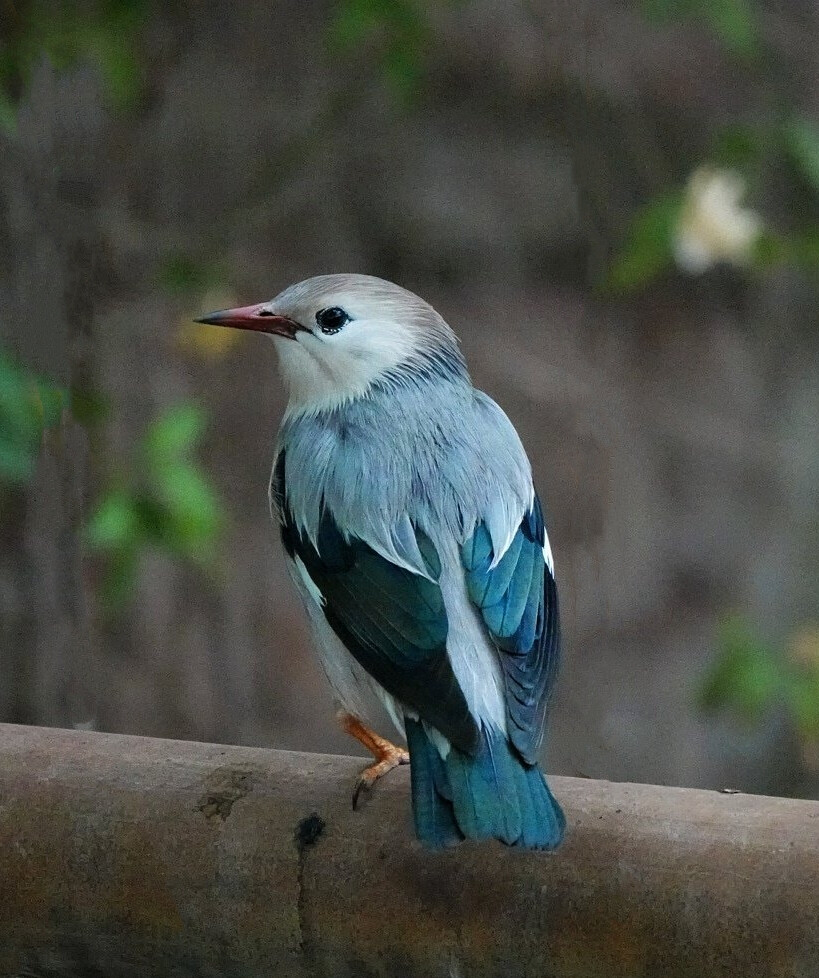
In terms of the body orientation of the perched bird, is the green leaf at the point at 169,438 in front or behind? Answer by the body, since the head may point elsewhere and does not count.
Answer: in front

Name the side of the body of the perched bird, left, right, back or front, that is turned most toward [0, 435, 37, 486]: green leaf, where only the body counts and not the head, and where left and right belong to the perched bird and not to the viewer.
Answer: front

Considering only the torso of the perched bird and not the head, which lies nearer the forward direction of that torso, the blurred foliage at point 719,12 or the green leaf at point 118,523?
the green leaf

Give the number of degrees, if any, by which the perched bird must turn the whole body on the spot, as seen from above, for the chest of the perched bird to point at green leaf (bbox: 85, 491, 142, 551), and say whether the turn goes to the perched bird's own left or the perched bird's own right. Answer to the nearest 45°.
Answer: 0° — it already faces it

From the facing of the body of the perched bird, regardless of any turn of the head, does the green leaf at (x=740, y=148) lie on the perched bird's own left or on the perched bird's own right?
on the perched bird's own right

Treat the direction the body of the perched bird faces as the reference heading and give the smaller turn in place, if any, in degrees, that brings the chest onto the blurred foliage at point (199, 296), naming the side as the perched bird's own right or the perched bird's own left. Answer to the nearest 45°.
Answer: approximately 45° to the perched bird's own right

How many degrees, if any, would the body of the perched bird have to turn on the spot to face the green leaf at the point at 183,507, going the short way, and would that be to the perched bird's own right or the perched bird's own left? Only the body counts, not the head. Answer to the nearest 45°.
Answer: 0° — it already faces it

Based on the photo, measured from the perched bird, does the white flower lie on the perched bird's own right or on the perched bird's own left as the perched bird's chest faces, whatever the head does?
on the perched bird's own right

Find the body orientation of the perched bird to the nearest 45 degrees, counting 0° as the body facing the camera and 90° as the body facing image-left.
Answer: approximately 135°

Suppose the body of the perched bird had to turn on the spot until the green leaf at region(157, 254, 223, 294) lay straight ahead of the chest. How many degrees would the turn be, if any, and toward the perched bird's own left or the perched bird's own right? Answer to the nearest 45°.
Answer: approximately 45° to the perched bird's own right

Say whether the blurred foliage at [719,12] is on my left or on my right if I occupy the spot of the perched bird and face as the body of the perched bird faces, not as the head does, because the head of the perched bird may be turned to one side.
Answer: on my right
